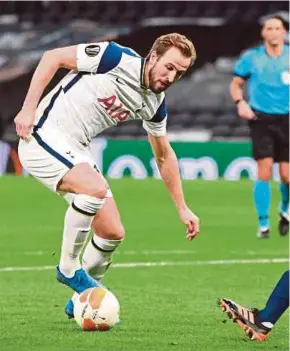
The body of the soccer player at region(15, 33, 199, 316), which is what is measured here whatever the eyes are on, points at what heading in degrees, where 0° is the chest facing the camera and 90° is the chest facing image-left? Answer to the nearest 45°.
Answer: approximately 315°

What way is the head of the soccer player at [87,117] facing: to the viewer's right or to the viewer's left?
to the viewer's right

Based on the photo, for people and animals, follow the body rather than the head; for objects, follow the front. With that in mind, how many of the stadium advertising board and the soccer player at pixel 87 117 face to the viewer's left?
0

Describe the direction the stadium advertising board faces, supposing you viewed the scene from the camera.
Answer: facing the viewer

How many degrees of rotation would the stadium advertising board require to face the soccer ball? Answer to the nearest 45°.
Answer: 0° — it already faces it

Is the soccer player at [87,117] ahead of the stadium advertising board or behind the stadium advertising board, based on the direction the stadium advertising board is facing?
ahead
